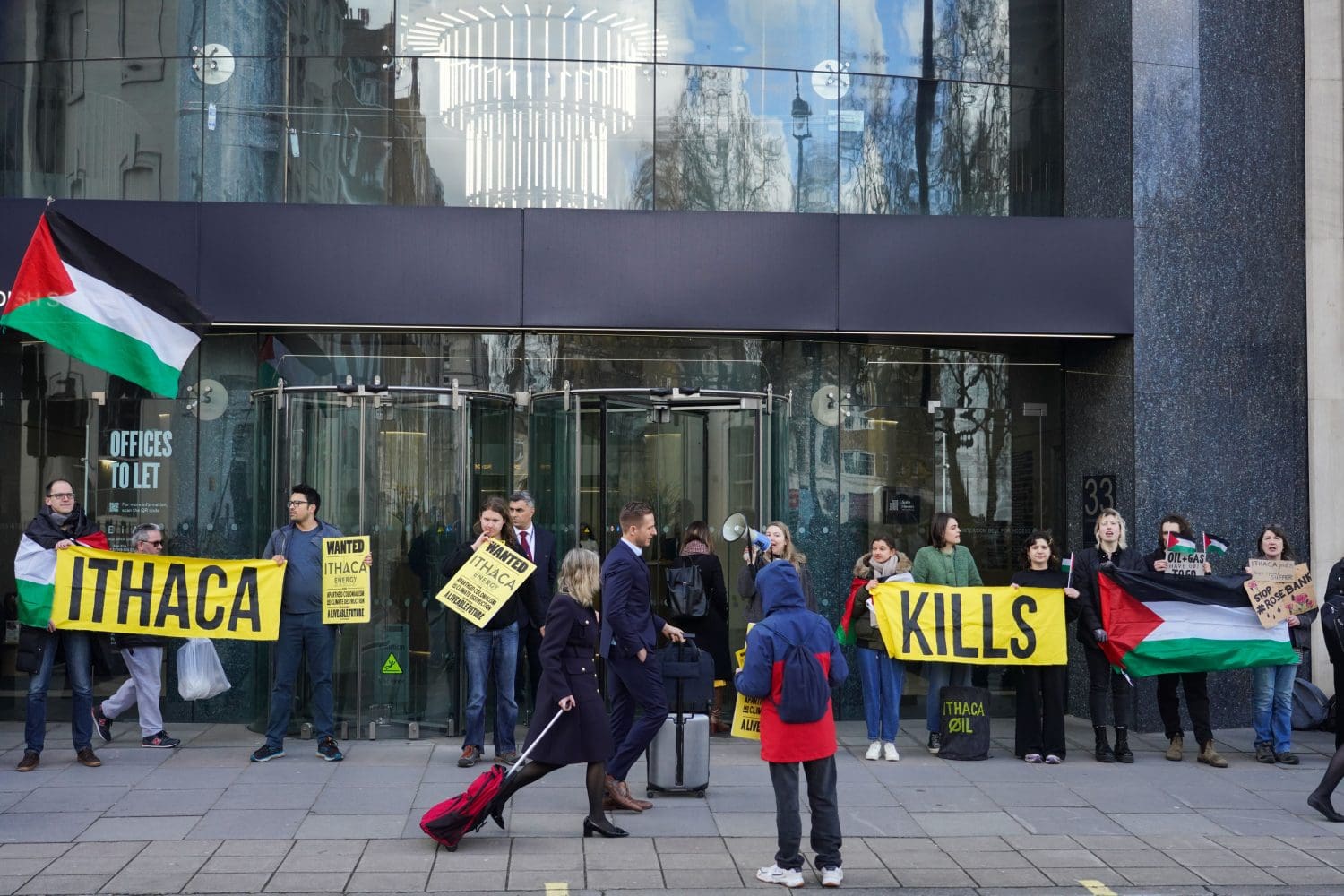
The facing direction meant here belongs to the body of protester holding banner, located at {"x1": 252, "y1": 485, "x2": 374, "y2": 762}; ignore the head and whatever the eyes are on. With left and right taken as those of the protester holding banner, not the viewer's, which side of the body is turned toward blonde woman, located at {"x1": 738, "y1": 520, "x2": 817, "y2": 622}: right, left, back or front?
left

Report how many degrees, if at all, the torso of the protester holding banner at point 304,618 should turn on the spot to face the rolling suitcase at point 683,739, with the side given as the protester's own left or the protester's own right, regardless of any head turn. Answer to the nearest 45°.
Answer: approximately 45° to the protester's own left

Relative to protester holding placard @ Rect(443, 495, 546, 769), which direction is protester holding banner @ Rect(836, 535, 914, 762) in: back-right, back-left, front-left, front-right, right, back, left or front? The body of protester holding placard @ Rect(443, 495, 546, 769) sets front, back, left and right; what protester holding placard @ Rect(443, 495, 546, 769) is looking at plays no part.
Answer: left

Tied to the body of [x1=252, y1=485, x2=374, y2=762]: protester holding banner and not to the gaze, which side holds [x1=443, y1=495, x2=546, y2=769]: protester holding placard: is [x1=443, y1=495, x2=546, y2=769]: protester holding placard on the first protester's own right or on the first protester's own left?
on the first protester's own left

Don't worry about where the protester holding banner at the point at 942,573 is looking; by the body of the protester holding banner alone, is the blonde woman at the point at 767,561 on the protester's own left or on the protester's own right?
on the protester's own right

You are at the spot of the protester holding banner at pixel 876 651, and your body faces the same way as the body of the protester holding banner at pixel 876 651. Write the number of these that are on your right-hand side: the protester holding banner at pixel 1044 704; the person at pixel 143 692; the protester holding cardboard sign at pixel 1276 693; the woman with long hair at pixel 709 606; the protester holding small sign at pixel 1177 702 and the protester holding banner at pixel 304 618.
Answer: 3

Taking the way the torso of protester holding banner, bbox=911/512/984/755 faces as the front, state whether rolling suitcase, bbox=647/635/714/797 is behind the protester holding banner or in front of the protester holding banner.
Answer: in front

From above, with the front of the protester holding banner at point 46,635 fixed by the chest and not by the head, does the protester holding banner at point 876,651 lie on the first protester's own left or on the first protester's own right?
on the first protester's own left

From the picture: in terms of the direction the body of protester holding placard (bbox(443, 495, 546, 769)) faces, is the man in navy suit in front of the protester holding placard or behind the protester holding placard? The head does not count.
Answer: in front

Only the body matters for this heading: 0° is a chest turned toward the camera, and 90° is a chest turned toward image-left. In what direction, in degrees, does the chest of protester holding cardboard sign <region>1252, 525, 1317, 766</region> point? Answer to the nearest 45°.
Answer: approximately 0°
